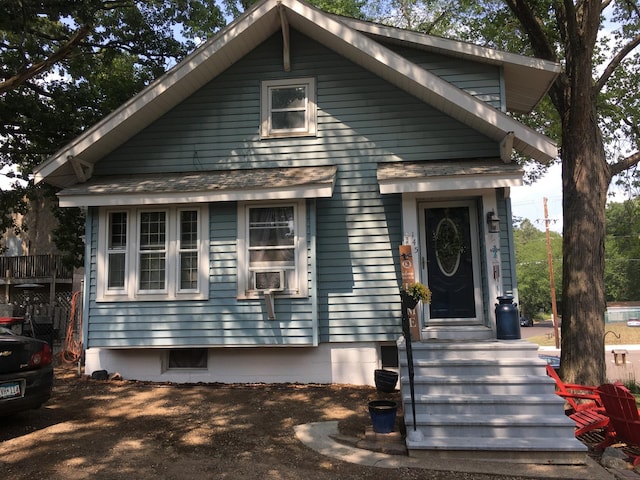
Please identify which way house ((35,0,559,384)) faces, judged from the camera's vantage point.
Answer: facing the viewer

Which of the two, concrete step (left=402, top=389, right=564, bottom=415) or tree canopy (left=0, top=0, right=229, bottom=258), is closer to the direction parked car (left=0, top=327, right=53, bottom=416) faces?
the tree canopy

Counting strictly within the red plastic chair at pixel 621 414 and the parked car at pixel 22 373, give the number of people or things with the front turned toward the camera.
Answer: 0

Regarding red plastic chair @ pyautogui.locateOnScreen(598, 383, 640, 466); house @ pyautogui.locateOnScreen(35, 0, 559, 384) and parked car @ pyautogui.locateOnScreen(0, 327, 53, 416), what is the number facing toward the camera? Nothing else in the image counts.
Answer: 1

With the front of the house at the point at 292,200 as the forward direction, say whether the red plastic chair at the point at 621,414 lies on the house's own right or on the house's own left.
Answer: on the house's own left

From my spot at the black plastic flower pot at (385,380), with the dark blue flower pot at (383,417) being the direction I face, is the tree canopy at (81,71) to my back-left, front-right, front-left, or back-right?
back-right

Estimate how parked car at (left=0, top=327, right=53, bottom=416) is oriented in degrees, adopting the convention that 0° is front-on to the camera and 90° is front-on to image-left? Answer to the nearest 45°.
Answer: approximately 135°

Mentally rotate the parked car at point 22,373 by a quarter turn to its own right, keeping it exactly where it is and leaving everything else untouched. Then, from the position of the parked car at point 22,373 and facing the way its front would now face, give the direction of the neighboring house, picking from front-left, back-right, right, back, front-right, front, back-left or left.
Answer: front-left

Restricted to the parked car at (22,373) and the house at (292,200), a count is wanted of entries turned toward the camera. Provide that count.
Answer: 1
